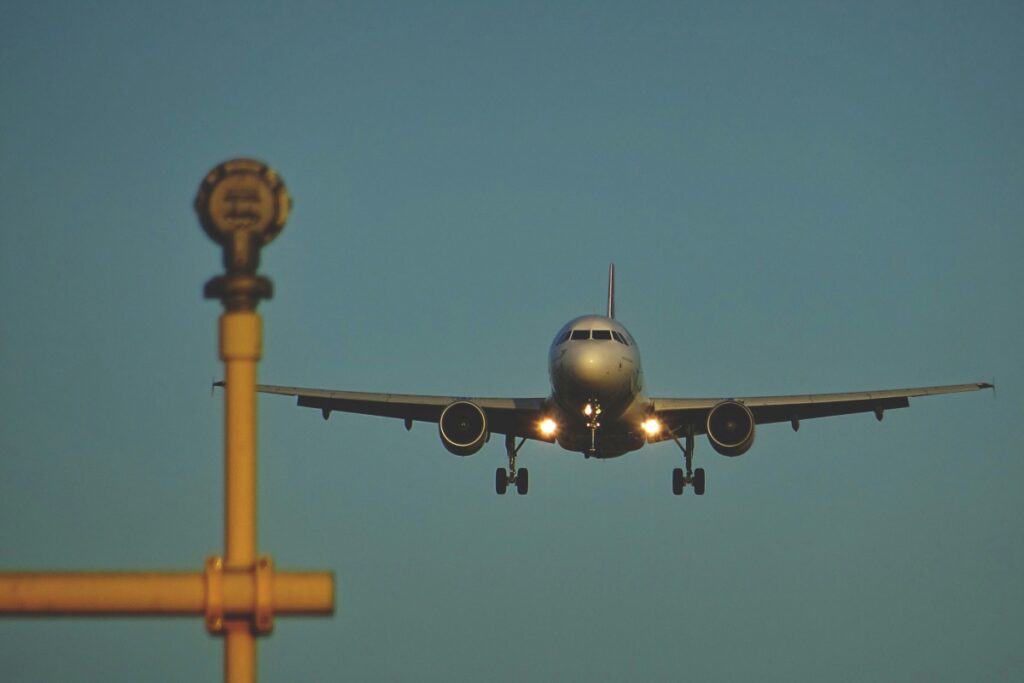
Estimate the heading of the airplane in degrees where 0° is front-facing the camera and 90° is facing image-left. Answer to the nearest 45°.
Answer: approximately 0°

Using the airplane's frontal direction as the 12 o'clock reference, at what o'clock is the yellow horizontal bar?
The yellow horizontal bar is roughly at 12 o'clock from the airplane.

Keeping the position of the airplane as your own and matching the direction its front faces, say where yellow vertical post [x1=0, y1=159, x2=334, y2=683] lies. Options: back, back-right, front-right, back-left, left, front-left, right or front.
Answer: front

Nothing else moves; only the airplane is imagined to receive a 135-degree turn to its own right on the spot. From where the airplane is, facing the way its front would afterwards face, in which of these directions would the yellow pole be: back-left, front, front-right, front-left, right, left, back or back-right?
back-left
